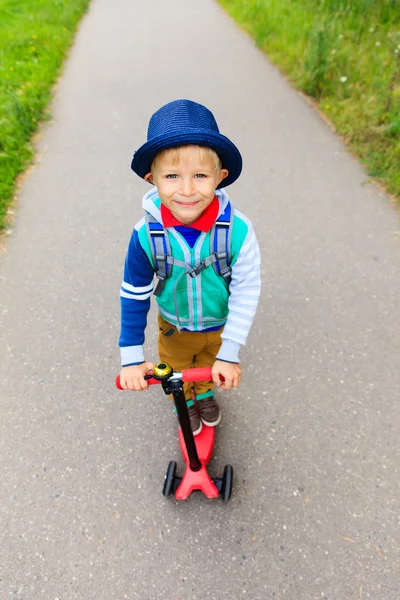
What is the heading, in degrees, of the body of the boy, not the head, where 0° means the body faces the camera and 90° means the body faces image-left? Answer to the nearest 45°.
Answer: approximately 0°
